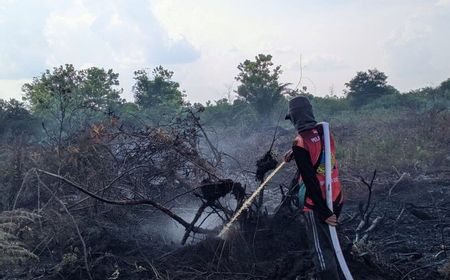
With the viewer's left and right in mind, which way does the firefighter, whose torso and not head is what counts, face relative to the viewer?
facing away from the viewer and to the left of the viewer

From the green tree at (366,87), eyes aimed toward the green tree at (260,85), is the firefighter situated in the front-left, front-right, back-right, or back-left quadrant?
front-left

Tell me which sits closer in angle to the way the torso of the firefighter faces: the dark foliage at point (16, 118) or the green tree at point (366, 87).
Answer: the dark foliage

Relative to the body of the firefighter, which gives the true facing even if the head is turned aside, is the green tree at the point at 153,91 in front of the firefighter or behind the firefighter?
in front

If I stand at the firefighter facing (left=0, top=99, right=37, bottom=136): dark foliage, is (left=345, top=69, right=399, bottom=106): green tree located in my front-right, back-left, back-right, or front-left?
front-right

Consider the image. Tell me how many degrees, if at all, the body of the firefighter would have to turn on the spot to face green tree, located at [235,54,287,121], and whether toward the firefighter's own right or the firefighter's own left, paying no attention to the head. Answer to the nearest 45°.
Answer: approximately 45° to the firefighter's own right

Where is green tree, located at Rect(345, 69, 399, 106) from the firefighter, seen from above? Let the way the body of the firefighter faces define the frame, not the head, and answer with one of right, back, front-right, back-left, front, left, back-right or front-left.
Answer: front-right

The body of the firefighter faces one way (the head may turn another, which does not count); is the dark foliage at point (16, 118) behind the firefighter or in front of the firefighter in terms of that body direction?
in front
